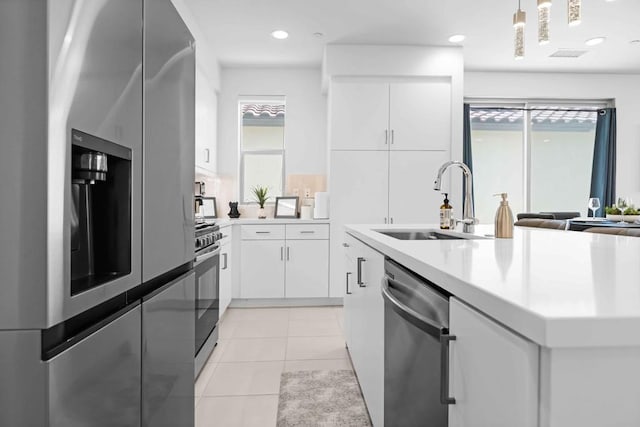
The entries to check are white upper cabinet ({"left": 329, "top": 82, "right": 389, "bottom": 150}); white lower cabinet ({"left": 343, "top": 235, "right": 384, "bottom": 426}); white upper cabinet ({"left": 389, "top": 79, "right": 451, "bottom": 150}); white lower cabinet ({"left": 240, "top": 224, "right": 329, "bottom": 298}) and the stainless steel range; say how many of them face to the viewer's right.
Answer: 1

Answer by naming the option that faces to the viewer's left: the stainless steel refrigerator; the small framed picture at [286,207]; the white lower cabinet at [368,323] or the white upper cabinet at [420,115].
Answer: the white lower cabinet

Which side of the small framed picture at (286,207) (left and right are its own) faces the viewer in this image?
front

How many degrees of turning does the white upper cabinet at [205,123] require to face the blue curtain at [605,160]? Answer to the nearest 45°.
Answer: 0° — it already faces it

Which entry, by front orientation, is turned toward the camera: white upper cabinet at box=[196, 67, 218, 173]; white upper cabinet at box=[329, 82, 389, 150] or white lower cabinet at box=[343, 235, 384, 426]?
white upper cabinet at box=[329, 82, 389, 150]

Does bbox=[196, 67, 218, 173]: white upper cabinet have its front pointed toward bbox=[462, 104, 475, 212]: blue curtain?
yes

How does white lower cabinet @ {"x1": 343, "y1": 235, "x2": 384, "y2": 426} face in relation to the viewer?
to the viewer's left

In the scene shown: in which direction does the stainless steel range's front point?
to the viewer's right

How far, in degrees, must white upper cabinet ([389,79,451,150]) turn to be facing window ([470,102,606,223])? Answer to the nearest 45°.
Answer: approximately 135° to its left

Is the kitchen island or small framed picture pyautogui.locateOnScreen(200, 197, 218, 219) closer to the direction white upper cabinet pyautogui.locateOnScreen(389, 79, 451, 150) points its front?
the kitchen island

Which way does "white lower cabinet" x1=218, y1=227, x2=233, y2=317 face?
to the viewer's right

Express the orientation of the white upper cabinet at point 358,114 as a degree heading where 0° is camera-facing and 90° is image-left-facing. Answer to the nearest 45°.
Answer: approximately 0°

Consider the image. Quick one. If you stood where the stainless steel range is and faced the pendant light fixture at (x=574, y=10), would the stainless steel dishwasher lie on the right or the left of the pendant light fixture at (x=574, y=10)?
right

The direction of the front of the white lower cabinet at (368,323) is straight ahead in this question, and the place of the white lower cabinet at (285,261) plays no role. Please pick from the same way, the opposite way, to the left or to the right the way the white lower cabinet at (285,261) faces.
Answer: to the left

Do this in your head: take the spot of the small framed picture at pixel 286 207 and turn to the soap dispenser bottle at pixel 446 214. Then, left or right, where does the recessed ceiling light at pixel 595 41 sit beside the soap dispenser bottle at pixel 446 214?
left

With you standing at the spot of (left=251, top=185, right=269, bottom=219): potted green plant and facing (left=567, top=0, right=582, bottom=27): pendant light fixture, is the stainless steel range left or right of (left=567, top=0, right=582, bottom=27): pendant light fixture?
right

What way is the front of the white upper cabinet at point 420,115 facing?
toward the camera

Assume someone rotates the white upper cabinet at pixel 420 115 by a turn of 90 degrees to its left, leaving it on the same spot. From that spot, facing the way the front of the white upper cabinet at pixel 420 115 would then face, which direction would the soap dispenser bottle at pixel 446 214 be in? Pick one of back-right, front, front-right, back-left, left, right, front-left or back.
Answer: right

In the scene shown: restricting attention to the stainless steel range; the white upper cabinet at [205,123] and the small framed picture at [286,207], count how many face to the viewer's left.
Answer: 0

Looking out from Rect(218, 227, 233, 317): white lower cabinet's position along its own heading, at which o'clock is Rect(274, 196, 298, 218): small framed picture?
The small framed picture is roughly at 10 o'clock from the white lower cabinet.
